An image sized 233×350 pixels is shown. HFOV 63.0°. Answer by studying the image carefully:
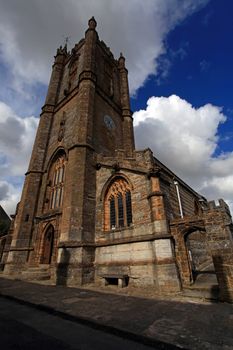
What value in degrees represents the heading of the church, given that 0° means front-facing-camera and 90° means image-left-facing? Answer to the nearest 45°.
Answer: approximately 45°
